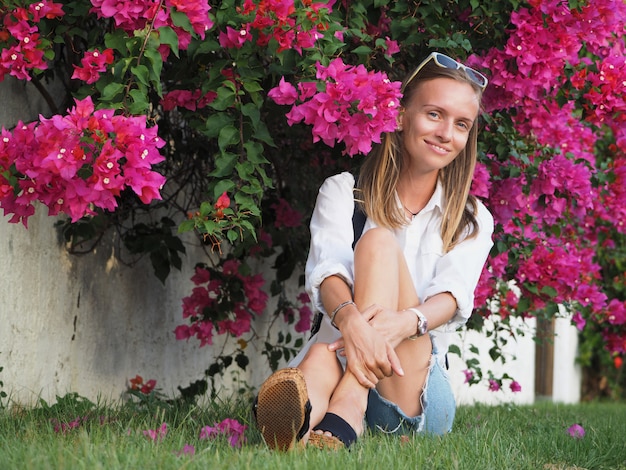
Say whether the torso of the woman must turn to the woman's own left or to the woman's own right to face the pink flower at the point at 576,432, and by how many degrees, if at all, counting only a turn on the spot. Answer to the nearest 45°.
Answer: approximately 135° to the woman's own left

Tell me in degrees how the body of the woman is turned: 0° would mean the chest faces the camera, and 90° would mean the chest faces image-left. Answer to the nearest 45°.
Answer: approximately 0°

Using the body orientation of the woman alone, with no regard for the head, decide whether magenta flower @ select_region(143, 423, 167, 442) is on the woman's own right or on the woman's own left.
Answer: on the woman's own right

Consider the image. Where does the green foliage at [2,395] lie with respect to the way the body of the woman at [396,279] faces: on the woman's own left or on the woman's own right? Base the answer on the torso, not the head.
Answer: on the woman's own right

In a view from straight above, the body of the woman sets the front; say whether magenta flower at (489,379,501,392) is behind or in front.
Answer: behind

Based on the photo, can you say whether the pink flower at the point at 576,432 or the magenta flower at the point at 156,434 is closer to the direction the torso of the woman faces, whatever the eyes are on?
the magenta flower
